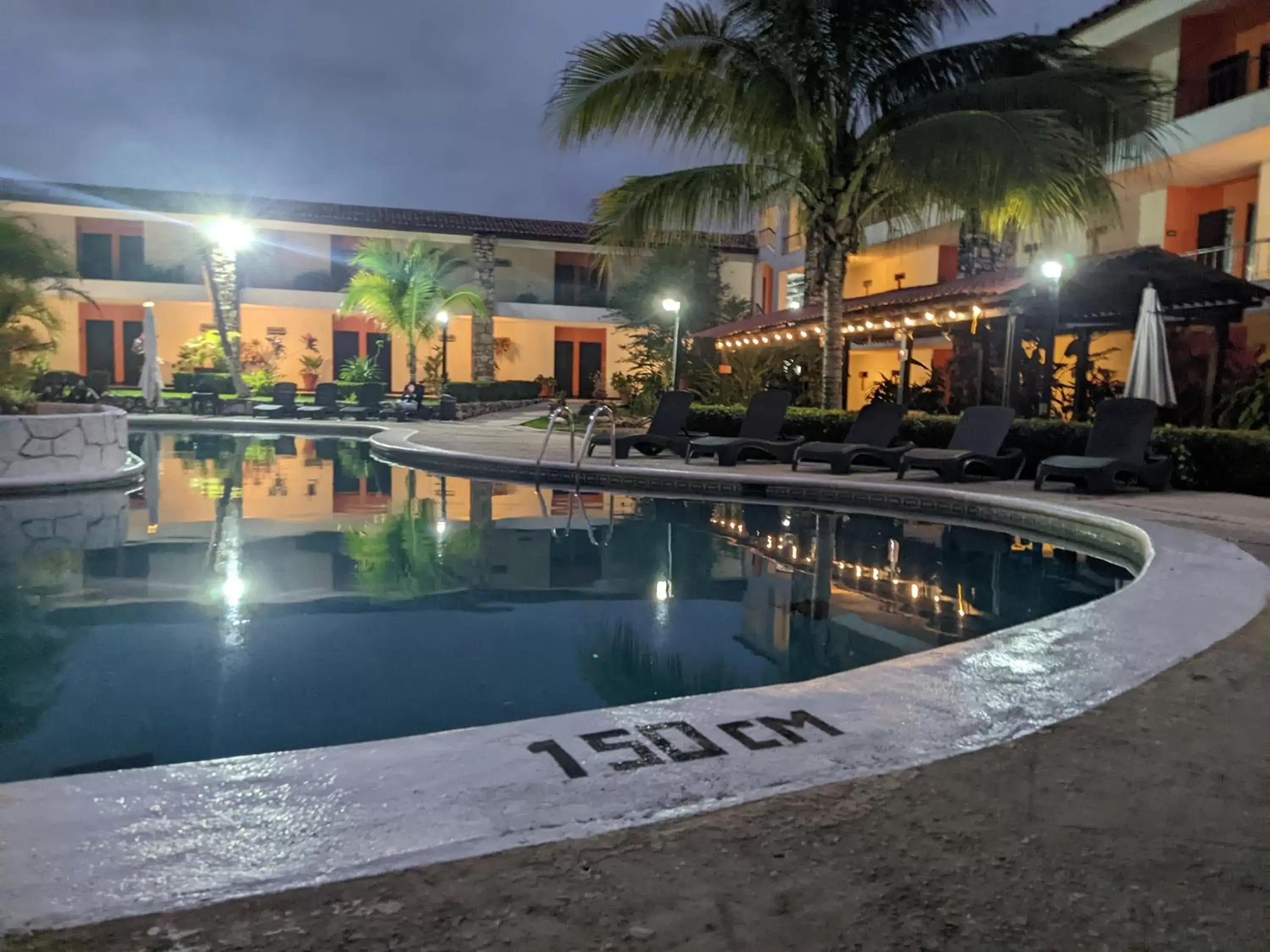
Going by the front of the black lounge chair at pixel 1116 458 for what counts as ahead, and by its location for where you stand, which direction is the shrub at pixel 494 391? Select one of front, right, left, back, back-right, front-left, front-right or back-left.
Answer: right

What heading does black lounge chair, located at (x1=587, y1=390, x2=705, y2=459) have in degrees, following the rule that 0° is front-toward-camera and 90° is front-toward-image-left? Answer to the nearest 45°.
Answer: approximately 45°

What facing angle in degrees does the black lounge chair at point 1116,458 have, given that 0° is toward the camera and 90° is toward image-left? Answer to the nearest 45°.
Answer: approximately 45°

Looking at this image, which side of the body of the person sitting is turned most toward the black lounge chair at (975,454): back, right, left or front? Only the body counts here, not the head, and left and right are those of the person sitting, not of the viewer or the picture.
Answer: front

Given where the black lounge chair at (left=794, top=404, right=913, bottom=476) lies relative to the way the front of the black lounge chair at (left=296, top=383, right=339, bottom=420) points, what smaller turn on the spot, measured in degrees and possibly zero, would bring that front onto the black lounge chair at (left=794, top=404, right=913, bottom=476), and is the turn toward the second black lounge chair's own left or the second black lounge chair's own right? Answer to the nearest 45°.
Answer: approximately 90° to the second black lounge chair's own left

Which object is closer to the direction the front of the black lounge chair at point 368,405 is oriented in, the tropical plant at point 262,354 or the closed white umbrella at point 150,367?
the closed white umbrella

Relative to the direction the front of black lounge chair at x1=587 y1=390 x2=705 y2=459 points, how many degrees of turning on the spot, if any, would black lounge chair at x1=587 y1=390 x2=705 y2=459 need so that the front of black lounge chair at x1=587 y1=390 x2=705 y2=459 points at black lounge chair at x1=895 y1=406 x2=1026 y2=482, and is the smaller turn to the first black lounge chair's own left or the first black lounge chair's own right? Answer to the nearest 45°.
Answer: approximately 90° to the first black lounge chair's own left

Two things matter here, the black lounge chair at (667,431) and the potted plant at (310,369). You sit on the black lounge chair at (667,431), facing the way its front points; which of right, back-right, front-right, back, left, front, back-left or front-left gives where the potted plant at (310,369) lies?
right

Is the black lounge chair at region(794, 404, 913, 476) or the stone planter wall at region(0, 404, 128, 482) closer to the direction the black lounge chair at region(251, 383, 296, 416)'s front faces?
the stone planter wall

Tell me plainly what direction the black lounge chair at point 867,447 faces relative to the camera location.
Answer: facing the viewer and to the left of the viewer

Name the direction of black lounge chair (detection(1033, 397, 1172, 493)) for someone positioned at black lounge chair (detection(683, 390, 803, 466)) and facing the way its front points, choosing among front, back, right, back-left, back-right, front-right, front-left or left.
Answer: left

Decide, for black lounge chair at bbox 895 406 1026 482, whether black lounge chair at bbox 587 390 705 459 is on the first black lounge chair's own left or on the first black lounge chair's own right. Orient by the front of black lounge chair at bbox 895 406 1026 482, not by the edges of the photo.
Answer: on the first black lounge chair's own right
